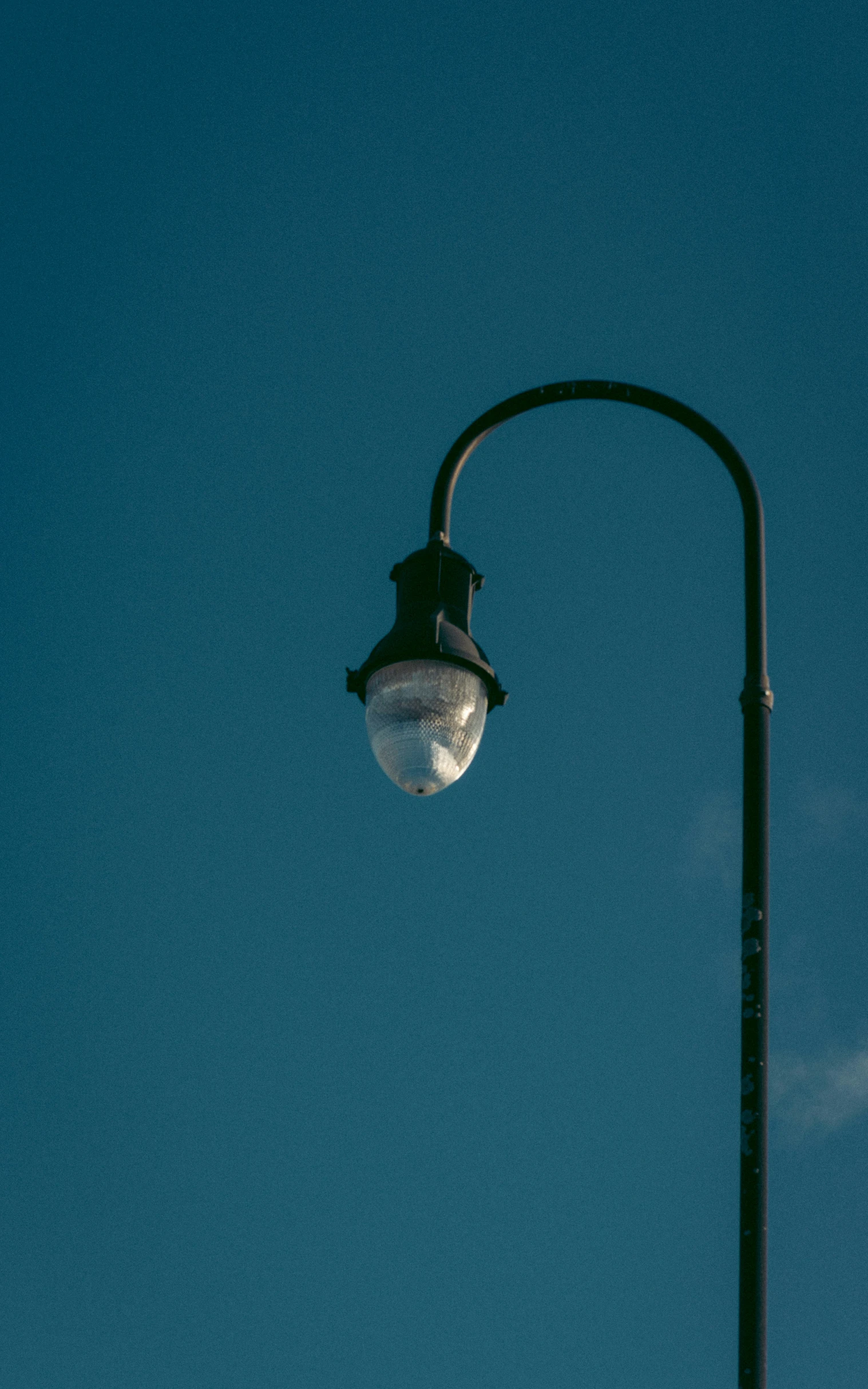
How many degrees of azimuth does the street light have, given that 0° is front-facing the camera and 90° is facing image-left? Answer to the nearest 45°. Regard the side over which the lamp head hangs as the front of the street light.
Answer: approximately 90°
